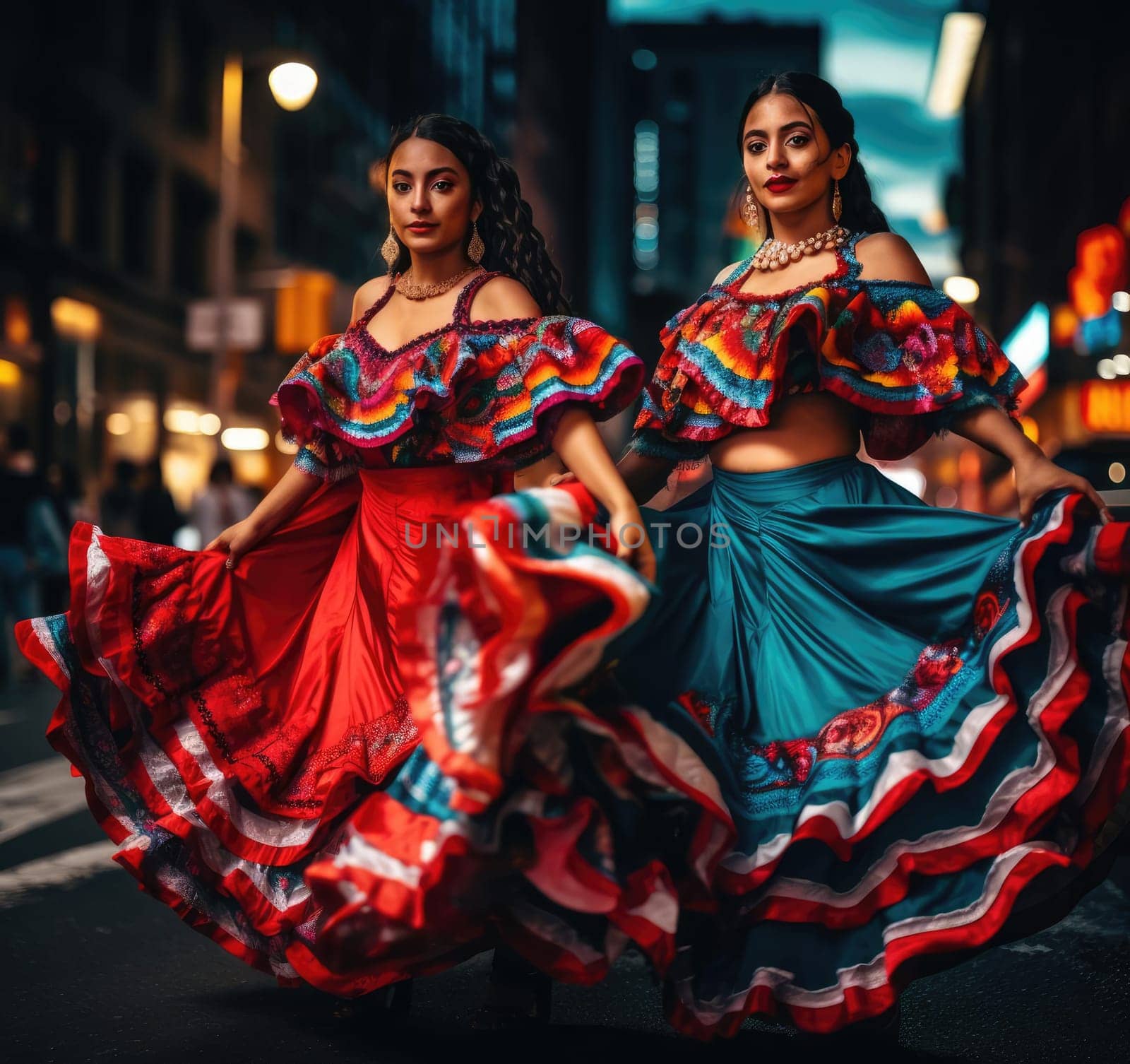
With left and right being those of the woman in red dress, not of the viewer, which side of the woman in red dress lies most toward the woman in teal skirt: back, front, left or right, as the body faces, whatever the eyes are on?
left

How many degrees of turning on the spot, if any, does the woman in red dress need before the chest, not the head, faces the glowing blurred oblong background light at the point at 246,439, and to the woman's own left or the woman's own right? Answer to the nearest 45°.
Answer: approximately 135° to the woman's own right

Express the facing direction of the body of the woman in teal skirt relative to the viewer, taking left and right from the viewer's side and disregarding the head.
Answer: facing the viewer and to the left of the viewer

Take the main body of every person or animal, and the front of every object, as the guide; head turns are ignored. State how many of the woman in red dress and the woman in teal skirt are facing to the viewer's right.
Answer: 0

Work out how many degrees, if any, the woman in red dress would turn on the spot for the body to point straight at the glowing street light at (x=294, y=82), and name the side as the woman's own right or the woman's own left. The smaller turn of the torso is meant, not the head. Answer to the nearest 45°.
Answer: approximately 135° to the woman's own right

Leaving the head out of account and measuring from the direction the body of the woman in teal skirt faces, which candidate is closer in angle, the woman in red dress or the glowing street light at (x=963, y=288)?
the woman in red dress

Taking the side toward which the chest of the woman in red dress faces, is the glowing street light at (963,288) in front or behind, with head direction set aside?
behind

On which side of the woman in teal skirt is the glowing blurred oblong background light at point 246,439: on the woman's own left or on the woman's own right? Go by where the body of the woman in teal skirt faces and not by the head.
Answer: on the woman's own right

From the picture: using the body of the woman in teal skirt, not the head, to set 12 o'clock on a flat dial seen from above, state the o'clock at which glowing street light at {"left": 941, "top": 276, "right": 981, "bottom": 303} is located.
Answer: The glowing street light is roughly at 5 o'clock from the woman in teal skirt.
